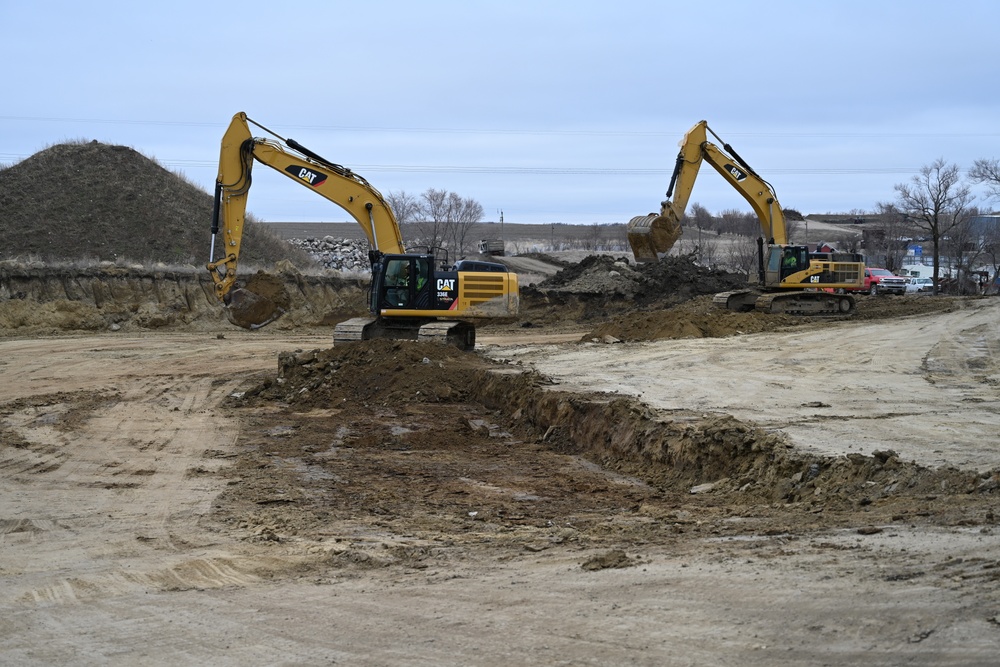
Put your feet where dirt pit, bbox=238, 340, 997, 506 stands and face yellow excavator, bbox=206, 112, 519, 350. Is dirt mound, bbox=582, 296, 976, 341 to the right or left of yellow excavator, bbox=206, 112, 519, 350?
right

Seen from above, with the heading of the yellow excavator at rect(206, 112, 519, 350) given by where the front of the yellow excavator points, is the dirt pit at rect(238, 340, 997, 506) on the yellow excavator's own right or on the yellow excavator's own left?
on the yellow excavator's own left

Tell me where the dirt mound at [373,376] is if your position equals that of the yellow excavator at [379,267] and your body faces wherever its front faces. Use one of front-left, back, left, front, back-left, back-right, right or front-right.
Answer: left

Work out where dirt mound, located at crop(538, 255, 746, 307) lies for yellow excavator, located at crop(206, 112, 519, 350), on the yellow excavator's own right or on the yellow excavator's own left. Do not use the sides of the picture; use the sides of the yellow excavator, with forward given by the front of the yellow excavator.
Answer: on the yellow excavator's own right

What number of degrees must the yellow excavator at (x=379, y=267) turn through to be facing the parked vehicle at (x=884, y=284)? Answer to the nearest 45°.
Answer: approximately 135° to its right

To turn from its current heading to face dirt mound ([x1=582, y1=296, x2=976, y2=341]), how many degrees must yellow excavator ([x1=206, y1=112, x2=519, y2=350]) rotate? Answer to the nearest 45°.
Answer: approximately 135° to its right

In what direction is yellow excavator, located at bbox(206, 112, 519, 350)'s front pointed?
to the viewer's left

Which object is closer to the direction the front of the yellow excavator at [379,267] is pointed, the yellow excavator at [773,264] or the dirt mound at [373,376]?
the dirt mound
